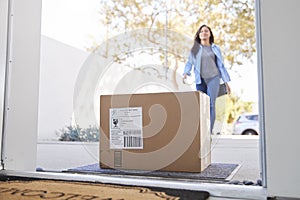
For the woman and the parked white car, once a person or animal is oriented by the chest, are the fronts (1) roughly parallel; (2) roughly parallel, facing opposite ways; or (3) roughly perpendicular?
roughly perpendicular

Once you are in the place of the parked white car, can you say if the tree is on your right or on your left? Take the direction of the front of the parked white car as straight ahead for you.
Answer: on your right

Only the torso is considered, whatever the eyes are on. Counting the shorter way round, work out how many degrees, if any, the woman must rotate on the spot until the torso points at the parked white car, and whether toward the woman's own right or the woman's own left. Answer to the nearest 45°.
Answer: approximately 180°

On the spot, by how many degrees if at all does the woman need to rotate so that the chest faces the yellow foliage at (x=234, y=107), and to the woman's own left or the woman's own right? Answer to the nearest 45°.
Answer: approximately 180°

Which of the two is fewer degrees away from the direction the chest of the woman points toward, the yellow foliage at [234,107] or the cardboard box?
the cardboard box

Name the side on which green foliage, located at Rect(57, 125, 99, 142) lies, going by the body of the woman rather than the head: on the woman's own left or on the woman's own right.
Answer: on the woman's own right

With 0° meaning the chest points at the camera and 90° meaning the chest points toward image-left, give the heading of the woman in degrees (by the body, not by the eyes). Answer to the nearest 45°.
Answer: approximately 0°

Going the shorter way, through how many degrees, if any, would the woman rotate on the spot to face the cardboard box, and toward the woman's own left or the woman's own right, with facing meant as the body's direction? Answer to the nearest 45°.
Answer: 0° — they already face it

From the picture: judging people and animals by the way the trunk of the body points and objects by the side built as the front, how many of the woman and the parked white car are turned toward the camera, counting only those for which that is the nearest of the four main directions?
1

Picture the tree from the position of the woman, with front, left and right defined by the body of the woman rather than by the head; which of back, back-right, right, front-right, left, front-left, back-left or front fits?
back
